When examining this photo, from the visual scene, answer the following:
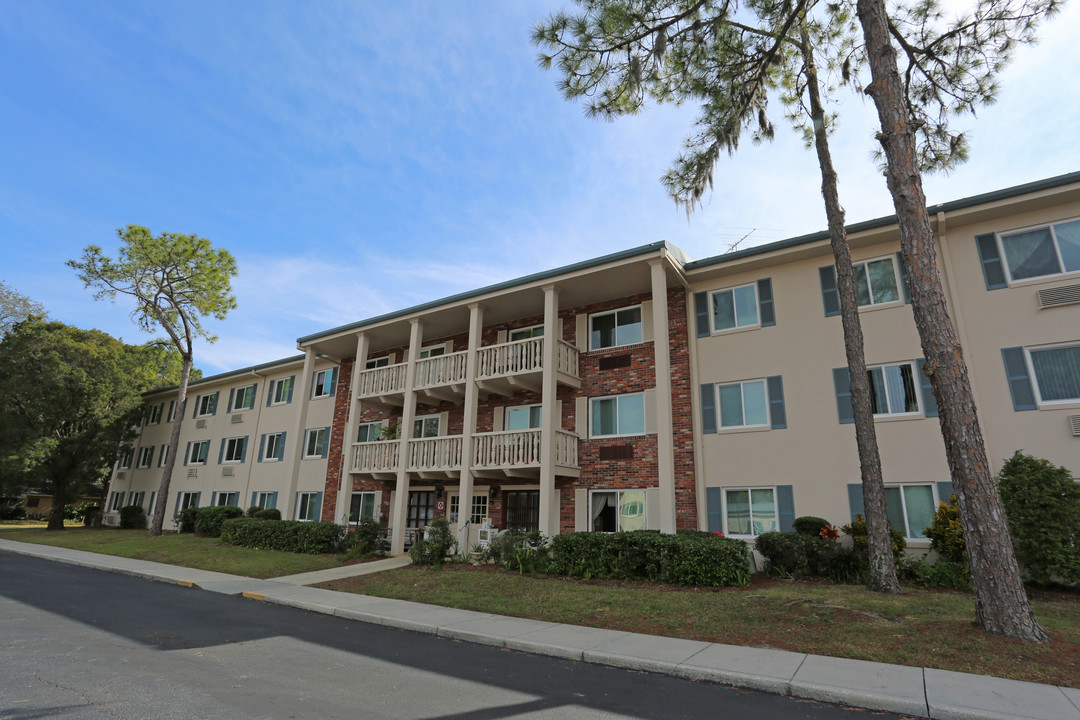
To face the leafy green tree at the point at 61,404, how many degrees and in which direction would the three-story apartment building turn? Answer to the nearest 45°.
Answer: approximately 45° to its right

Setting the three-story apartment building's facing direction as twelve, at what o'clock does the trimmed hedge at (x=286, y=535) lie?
The trimmed hedge is roughly at 2 o'clock from the three-story apartment building.

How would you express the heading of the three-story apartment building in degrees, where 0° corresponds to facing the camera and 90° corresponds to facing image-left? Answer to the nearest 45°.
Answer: approximately 45°

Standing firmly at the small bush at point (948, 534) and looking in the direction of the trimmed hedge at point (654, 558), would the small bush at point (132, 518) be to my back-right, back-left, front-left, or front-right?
front-right

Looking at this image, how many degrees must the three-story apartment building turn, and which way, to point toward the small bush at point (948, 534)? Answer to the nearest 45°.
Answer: approximately 90° to its left

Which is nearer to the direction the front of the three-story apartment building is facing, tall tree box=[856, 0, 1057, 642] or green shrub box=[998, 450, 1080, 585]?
the tall tree

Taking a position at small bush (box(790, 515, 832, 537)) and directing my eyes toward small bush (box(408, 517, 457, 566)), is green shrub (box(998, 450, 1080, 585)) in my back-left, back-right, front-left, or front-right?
back-left

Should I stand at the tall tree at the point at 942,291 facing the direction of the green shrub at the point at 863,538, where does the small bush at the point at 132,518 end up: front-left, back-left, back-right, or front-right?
front-left

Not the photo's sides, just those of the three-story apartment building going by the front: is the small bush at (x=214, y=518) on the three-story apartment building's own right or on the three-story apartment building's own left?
on the three-story apartment building's own right
